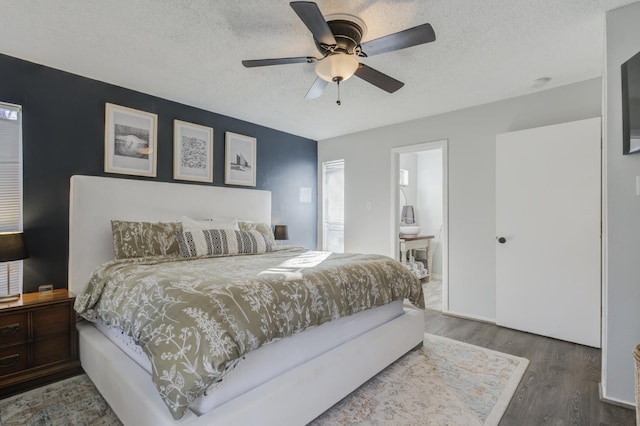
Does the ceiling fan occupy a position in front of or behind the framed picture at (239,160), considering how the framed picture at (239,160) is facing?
in front

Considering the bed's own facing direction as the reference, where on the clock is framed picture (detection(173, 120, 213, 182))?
The framed picture is roughly at 7 o'clock from the bed.

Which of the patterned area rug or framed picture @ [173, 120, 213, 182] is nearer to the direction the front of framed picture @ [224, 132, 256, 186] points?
the patterned area rug

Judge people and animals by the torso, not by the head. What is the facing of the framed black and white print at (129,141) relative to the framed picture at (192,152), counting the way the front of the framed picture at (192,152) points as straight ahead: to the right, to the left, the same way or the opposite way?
the same way

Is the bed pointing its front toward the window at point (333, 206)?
no

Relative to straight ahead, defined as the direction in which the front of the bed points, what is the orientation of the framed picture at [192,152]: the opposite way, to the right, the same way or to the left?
the same way

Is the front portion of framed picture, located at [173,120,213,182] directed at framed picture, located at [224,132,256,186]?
no

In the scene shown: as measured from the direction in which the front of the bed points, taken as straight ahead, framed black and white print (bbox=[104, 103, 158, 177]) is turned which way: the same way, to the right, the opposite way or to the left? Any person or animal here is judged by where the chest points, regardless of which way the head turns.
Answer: the same way

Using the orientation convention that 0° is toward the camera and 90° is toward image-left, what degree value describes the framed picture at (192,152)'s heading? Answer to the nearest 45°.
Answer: approximately 315°

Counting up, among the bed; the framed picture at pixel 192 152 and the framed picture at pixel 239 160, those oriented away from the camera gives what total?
0

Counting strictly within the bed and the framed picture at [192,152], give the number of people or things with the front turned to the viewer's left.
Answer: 0

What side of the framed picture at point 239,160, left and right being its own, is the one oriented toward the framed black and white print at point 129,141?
right

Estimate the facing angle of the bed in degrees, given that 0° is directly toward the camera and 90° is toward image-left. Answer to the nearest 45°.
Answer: approximately 315°

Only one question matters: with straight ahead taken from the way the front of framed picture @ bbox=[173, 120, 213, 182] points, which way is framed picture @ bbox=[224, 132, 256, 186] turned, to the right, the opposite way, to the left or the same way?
the same way

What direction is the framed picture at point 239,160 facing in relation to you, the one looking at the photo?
facing the viewer and to the right of the viewer

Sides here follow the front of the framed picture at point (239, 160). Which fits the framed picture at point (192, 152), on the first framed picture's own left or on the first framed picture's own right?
on the first framed picture's own right
